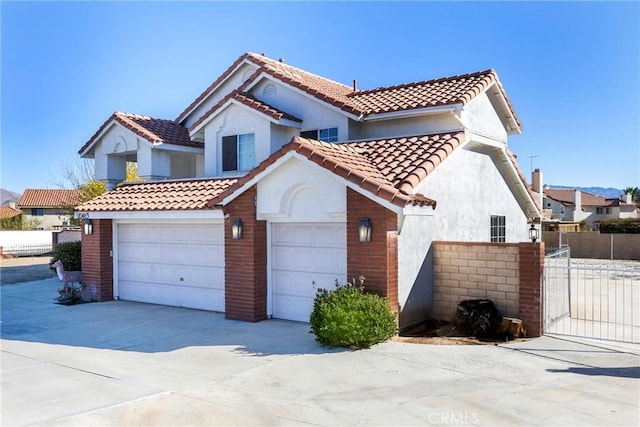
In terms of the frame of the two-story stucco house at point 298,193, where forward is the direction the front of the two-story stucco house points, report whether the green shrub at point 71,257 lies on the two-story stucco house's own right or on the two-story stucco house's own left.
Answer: on the two-story stucco house's own right

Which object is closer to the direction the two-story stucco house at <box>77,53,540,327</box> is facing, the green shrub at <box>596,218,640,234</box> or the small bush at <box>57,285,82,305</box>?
the small bush

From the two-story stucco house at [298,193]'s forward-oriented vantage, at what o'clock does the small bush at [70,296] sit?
The small bush is roughly at 2 o'clock from the two-story stucco house.

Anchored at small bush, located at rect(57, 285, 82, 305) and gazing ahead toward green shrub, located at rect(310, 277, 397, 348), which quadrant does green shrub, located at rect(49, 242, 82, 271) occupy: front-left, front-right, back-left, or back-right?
back-left

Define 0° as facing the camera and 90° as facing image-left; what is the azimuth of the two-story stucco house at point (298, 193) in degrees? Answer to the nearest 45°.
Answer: approximately 45°

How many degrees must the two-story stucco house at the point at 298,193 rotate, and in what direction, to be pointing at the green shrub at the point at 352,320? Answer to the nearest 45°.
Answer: approximately 45° to its left

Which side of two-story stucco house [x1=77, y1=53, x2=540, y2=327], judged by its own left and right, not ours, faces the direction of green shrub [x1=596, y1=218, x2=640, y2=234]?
back
